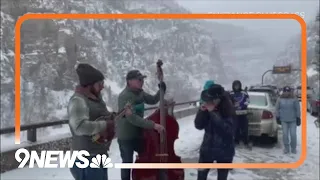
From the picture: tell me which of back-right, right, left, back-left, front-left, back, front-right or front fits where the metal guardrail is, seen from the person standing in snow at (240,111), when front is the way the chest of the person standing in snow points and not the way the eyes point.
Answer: front-right

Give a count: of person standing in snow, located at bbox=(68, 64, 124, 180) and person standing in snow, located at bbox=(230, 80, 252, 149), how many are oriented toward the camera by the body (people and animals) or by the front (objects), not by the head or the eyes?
1

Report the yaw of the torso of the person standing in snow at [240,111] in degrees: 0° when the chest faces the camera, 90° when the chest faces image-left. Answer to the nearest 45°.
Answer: approximately 0°

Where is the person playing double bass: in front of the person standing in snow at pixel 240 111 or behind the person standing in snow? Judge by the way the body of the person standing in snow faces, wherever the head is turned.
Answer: in front

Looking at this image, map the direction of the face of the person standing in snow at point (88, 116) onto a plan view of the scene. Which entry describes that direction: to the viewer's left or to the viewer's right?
to the viewer's right

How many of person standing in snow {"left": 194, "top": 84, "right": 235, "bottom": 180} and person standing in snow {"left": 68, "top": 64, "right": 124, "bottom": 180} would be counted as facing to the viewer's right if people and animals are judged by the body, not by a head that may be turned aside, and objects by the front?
1

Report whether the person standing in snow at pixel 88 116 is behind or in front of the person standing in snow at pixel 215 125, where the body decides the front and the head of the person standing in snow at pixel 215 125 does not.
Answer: in front

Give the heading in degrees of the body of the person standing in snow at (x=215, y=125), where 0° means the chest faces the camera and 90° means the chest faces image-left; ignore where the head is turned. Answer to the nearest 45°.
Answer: approximately 45°

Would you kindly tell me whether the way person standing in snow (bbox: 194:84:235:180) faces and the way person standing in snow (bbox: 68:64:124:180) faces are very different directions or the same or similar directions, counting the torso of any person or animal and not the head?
very different directions

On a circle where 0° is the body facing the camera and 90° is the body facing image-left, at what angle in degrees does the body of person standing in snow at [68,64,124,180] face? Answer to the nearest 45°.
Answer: approximately 270°
